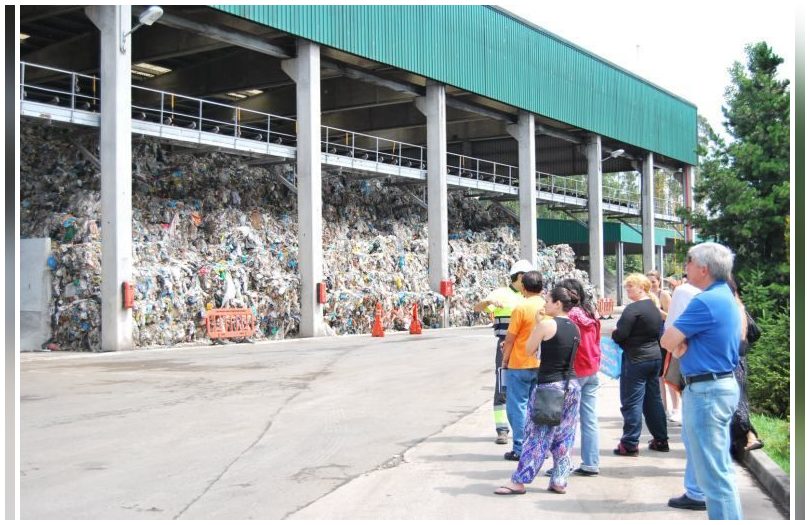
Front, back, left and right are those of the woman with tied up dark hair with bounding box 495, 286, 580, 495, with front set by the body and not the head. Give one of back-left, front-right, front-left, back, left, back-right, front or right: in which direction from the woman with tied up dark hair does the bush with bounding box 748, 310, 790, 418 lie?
right

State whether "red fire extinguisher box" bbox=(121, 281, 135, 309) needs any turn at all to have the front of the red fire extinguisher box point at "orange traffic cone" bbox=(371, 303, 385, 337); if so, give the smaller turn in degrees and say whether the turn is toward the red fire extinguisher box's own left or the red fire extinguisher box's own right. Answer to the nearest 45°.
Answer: approximately 90° to the red fire extinguisher box's own left

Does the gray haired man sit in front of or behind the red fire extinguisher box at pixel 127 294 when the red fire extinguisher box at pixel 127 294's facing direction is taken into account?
in front

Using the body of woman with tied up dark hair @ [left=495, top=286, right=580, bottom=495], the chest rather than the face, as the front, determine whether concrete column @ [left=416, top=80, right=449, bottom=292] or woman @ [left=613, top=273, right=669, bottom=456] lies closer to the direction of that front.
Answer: the concrete column

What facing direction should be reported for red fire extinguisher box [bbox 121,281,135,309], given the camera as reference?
facing the viewer and to the right of the viewer

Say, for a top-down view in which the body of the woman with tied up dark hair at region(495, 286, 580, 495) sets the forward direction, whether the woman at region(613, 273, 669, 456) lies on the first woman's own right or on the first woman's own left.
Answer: on the first woman's own right

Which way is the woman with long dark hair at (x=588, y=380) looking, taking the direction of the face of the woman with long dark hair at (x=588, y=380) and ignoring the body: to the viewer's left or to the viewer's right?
to the viewer's left

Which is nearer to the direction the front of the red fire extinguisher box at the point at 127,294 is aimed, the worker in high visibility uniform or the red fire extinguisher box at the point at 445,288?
the worker in high visibility uniform

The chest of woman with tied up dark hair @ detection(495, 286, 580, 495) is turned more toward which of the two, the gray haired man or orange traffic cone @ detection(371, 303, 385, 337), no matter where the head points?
the orange traffic cone

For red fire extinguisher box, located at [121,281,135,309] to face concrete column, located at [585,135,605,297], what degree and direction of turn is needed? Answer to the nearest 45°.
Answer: approximately 90° to its left

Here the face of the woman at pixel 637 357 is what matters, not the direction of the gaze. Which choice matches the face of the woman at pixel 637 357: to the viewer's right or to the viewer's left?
to the viewer's left

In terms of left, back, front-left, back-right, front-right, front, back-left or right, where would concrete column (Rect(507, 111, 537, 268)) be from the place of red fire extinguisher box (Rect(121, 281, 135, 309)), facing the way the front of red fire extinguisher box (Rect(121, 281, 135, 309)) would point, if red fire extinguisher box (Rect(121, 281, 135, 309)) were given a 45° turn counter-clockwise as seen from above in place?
front-left

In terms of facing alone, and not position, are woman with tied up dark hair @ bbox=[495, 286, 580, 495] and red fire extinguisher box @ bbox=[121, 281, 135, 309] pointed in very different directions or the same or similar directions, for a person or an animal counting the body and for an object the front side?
very different directions

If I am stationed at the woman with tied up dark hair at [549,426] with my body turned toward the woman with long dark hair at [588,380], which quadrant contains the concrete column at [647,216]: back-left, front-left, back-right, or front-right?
front-left

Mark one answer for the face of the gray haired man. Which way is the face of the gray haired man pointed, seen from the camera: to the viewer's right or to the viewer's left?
to the viewer's left

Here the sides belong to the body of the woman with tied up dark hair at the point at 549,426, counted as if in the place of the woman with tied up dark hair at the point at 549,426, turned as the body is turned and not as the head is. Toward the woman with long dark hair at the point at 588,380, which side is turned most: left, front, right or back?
right

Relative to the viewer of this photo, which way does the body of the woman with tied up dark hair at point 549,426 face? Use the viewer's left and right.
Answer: facing away from the viewer and to the left of the viewer

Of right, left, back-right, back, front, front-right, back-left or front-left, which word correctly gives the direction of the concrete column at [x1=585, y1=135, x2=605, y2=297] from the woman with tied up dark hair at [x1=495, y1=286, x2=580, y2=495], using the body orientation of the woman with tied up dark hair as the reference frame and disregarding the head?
front-right

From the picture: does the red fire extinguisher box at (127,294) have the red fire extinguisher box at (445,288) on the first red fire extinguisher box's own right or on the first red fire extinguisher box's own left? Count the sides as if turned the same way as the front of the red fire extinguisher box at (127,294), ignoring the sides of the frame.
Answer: on the first red fire extinguisher box's own left
